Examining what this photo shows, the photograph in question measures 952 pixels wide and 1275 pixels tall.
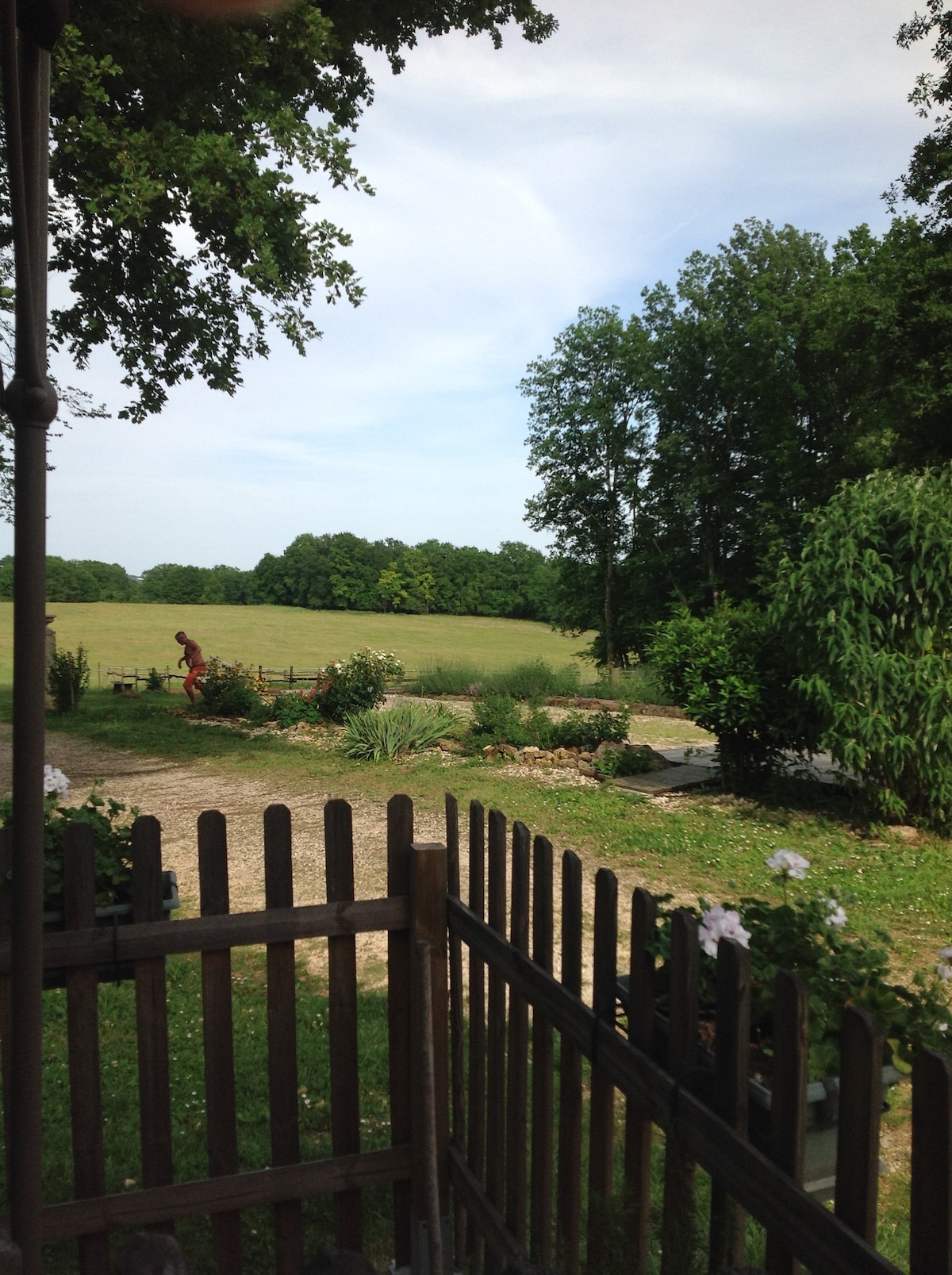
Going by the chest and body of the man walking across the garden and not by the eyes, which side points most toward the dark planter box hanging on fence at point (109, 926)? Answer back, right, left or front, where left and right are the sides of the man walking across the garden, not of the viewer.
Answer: left

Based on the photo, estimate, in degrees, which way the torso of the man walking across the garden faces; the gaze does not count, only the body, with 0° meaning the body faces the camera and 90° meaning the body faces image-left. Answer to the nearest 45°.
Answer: approximately 90°

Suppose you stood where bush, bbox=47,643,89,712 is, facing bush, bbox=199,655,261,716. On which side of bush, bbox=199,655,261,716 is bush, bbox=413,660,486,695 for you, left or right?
left

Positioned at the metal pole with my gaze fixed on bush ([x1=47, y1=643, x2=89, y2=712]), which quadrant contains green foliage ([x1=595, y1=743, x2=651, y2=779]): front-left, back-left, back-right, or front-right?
front-right

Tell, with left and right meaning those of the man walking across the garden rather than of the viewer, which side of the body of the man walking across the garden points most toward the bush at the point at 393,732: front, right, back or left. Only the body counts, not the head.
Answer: left

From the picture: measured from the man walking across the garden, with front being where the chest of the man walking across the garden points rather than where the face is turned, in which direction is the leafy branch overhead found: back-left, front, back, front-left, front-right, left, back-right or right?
left
